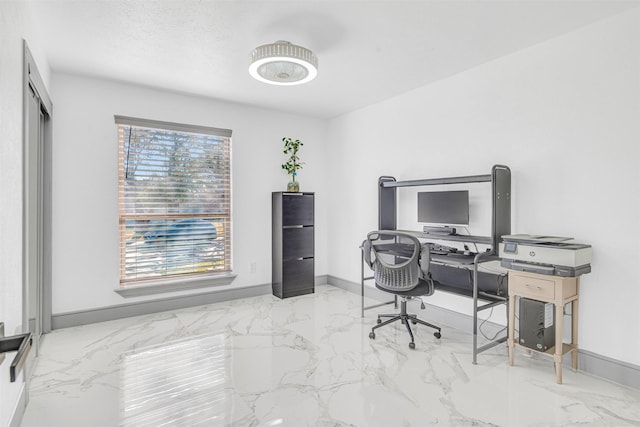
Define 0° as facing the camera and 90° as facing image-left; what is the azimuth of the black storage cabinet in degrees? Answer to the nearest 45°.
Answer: approximately 315°

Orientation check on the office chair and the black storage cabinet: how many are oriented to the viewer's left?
0

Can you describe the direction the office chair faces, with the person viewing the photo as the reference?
facing away from the viewer and to the right of the viewer

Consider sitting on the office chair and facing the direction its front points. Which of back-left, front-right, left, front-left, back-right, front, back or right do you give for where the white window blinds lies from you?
back-left

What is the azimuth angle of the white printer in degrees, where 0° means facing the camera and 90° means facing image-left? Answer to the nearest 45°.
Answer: approximately 45°

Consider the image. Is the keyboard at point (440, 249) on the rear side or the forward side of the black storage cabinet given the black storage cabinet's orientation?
on the forward side

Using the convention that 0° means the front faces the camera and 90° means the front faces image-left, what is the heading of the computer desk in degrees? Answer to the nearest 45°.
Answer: approximately 45°

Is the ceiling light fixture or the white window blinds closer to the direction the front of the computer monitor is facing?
the ceiling light fixture

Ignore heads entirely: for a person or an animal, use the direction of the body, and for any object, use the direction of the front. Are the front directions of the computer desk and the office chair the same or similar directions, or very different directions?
very different directions

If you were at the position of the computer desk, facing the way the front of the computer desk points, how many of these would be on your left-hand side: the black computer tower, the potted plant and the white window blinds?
1

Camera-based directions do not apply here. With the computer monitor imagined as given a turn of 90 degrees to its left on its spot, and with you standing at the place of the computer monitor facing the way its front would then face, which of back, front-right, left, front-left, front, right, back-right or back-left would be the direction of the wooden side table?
front

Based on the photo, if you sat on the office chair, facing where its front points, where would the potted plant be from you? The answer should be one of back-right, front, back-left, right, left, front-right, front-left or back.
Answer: left

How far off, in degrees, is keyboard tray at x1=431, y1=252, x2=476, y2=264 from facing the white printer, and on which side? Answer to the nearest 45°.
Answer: approximately 90° to its left
